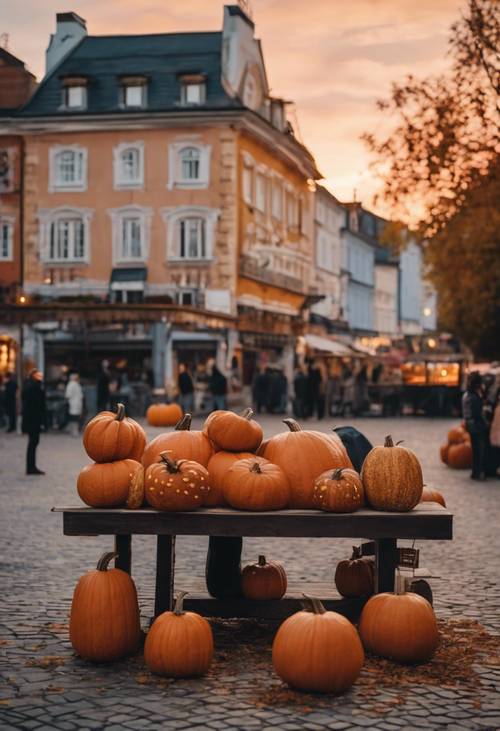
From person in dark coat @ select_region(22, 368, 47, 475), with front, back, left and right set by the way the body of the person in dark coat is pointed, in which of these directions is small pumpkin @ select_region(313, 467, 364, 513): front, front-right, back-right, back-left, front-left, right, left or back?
right

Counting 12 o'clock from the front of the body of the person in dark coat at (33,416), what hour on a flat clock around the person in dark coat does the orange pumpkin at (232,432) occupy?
The orange pumpkin is roughly at 3 o'clock from the person in dark coat.

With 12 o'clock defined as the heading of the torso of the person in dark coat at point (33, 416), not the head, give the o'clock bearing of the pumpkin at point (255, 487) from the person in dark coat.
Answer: The pumpkin is roughly at 3 o'clock from the person in dark coat.

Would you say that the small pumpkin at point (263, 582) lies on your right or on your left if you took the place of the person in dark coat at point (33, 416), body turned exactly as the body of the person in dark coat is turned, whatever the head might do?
on your right

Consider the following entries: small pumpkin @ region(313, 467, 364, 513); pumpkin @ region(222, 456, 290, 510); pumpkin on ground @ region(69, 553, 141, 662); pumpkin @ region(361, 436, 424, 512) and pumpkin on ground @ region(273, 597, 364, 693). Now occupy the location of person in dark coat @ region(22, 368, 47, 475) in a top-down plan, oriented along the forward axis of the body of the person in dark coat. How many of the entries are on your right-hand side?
5

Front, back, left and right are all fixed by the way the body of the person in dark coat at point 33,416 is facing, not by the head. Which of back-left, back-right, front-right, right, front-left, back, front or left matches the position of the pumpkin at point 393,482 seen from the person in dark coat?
right

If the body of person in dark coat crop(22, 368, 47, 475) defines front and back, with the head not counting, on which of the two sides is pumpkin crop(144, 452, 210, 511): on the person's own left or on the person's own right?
on the person's own right

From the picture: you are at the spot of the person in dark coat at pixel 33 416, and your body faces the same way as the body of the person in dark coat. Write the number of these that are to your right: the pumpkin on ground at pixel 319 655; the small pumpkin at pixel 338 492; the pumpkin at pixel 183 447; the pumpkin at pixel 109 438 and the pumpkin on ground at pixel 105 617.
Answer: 5

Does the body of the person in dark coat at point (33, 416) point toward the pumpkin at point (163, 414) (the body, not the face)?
no

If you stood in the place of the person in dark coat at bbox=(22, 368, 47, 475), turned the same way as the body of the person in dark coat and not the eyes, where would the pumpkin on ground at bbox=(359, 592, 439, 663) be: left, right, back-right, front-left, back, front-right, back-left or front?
right

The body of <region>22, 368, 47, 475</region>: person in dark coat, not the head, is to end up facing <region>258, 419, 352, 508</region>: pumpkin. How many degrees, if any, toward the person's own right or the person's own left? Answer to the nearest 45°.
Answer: approximately 90° to the person's own right

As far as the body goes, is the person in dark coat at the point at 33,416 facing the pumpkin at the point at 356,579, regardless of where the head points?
no

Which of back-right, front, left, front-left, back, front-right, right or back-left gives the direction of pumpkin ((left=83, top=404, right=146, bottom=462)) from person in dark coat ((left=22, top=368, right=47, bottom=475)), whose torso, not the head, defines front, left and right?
right

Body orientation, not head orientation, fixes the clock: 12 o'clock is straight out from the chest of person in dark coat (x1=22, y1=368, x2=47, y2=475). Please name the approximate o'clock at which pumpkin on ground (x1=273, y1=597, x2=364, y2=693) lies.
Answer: The pumpkin on ground is roughly at 3 o'clock from the person in dark coat.

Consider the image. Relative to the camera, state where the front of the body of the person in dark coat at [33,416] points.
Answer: to the viewer's right

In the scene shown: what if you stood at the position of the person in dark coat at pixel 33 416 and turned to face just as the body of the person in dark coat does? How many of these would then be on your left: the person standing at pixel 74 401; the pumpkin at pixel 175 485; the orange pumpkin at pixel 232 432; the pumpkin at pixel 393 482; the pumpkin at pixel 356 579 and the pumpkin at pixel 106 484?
1

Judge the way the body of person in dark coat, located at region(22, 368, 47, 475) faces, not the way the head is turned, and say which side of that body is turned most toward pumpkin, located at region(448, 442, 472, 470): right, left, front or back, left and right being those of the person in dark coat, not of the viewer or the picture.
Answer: front

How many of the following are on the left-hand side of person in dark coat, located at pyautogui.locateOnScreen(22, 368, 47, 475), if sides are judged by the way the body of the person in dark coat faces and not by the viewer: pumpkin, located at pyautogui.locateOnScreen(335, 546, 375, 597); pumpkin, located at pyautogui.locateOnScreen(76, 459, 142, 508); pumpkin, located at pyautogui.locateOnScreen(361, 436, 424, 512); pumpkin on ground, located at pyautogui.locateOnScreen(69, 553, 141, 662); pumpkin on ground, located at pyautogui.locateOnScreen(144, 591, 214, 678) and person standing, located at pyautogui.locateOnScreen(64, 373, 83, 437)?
1
